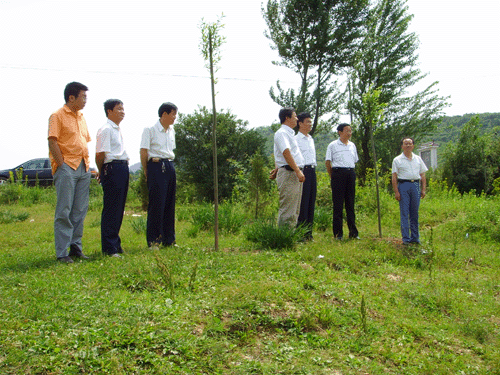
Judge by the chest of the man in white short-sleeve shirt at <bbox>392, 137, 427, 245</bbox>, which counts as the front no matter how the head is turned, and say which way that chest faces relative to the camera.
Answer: toward the camera

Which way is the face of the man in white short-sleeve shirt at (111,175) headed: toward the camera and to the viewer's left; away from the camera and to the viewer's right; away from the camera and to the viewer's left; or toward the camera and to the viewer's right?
toward the camera and to the viewer's right

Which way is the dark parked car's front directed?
to the viewer's left

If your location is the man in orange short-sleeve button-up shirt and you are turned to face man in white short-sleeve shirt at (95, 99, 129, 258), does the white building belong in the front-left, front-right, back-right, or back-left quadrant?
front-left

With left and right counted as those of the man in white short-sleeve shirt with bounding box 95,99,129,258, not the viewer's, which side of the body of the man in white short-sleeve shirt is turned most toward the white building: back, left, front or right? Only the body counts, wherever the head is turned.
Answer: left

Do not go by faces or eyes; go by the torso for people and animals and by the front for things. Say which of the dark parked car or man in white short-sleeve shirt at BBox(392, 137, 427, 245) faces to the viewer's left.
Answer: the dark parked car

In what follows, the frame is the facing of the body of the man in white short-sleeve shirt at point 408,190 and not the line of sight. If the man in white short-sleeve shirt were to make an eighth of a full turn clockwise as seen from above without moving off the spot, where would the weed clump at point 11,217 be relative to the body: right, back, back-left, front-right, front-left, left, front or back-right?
front-right
